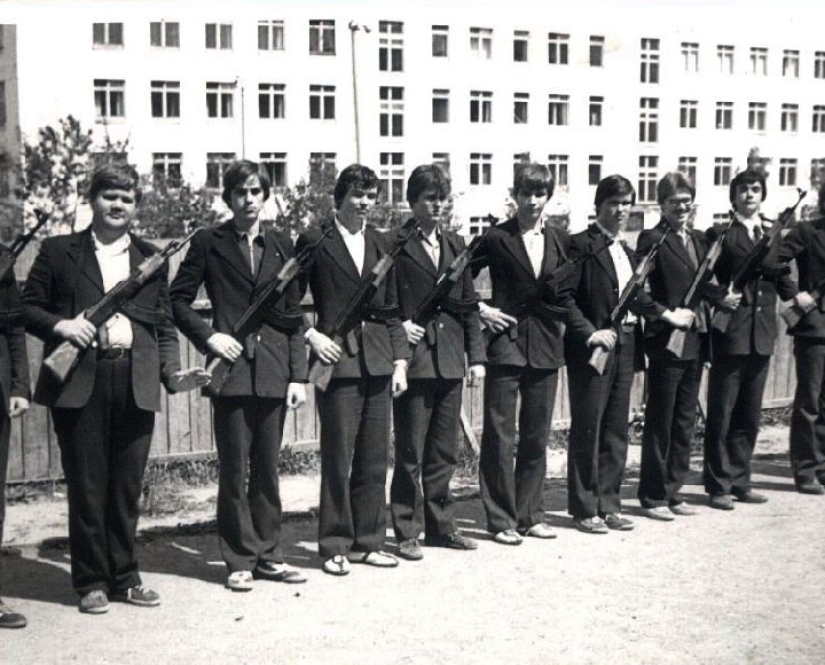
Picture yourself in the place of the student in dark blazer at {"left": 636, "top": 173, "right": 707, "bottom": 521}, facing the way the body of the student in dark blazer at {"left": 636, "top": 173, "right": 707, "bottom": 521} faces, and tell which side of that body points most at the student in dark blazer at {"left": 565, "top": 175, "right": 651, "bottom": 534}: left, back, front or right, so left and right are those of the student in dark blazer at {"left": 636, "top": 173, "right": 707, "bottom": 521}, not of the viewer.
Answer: right

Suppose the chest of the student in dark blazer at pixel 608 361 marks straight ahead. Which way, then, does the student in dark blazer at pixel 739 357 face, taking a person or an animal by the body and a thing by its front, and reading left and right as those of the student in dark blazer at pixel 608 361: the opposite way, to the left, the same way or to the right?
the same way

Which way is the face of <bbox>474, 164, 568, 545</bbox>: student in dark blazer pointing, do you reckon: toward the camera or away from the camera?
toward the camera

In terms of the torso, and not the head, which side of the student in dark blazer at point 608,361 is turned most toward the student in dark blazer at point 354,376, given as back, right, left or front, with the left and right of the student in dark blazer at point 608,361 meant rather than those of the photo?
right

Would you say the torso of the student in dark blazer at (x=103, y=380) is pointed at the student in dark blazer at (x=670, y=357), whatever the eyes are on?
no

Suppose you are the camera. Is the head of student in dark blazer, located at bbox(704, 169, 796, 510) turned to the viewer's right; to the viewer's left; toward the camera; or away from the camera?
toward the camera

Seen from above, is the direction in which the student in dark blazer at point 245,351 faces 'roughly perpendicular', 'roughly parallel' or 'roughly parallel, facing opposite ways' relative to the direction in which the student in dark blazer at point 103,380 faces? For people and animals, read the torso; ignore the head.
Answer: roughly parallel

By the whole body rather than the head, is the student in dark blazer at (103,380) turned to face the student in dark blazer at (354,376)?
no

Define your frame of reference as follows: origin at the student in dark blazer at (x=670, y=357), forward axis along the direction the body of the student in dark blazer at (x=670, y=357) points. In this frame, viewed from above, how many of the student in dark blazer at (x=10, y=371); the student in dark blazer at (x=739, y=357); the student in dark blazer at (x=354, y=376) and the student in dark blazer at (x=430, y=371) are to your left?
1

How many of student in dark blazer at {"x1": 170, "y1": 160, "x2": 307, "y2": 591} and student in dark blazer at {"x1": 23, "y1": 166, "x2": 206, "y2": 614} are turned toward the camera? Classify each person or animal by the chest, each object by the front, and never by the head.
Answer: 2

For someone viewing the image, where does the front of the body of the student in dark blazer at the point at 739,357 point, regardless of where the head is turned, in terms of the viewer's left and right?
facing the viewer and to the right of the viewer

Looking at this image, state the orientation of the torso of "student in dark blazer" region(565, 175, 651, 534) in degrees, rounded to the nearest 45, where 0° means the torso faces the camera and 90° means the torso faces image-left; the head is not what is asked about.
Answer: approximately 315°

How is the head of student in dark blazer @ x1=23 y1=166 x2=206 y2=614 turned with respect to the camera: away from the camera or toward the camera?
toward the camera

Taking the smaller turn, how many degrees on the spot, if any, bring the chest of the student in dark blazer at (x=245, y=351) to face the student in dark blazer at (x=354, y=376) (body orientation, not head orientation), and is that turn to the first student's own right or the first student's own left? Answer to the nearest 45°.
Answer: approximately 135° to the first student's own left

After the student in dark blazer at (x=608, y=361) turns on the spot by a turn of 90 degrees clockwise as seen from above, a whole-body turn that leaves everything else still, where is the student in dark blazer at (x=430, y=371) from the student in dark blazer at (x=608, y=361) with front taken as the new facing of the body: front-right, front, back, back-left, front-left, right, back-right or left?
front

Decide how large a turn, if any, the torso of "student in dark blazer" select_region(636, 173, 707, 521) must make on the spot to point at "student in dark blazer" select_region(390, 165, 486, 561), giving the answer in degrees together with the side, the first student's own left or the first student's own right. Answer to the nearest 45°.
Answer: approximately 90° to the first student's own right

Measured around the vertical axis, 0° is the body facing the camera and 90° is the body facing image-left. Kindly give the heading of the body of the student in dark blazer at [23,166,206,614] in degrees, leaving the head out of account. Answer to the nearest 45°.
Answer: approximately 0°

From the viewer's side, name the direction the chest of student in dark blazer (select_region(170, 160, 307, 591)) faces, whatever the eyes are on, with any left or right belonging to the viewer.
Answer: facing the viewer
